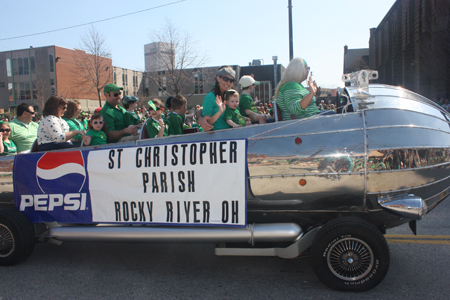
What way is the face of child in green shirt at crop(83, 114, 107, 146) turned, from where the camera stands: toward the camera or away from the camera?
toward the camera

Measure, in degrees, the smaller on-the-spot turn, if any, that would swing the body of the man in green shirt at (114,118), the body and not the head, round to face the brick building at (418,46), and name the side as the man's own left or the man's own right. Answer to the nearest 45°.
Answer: approximately 90° to the man's own left

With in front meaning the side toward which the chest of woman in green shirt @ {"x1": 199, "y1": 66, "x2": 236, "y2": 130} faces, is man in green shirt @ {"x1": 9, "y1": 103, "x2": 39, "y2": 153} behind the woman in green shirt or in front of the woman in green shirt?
behind

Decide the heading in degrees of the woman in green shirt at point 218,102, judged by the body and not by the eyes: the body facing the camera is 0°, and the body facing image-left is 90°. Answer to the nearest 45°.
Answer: approximately 315°

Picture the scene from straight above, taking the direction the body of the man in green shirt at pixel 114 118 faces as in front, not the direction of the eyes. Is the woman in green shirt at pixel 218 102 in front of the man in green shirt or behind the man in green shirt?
in front

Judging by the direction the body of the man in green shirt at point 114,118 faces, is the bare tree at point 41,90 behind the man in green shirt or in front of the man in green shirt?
behind

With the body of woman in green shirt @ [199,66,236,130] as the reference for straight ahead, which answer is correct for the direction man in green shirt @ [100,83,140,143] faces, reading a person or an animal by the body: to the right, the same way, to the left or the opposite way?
the same way

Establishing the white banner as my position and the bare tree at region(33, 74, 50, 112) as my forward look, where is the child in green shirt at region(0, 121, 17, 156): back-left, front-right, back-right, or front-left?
front-left

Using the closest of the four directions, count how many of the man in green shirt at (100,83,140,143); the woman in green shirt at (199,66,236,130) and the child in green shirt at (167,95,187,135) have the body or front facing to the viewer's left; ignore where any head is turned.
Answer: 0

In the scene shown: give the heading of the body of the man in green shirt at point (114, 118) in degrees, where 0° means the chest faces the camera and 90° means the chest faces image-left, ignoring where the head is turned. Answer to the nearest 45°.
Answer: approximately 315°

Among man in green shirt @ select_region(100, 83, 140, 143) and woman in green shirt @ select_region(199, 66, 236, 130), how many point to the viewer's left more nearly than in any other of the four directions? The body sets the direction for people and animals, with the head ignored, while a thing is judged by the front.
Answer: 0
